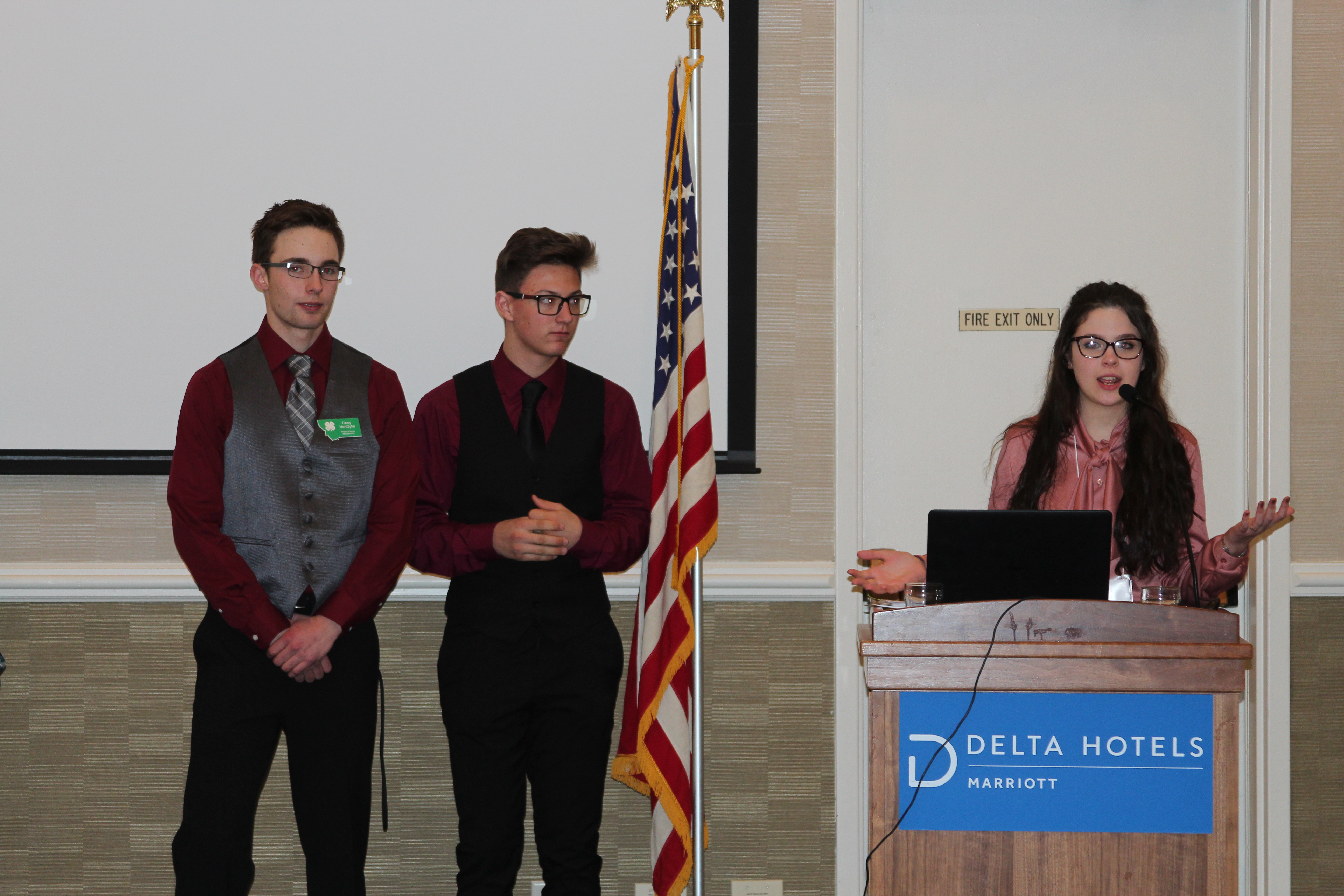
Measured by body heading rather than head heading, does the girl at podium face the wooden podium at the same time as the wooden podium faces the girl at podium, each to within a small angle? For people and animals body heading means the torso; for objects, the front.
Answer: no

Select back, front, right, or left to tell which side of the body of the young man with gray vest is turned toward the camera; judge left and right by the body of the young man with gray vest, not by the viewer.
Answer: front

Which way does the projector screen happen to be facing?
toward the camera

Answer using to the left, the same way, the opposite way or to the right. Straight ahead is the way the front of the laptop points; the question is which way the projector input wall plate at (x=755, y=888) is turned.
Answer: the opposite way

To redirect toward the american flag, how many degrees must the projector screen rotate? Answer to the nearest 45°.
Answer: approximately 45° to its left

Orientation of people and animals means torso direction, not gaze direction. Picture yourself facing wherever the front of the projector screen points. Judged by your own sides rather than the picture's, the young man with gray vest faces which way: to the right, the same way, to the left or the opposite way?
the same way

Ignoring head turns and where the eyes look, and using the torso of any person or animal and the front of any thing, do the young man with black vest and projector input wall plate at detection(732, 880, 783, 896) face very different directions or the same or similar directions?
same or similar directions

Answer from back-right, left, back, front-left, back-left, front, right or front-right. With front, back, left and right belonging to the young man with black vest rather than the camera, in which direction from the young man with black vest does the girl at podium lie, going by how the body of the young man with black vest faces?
left

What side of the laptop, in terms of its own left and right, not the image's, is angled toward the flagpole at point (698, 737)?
left

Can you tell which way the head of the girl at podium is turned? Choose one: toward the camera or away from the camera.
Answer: toward the camera

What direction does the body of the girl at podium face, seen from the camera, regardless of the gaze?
toward the camera

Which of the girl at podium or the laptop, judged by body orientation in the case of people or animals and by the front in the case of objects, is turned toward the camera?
the girl at podium

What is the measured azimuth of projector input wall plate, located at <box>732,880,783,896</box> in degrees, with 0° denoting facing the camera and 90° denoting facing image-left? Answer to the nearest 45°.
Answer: approximately 0°

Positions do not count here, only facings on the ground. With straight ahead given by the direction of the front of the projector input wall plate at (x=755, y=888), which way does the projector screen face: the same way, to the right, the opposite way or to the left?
the same way

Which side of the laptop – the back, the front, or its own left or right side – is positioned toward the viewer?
back

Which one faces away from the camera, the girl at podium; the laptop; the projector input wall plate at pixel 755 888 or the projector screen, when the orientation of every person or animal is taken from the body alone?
the laptop

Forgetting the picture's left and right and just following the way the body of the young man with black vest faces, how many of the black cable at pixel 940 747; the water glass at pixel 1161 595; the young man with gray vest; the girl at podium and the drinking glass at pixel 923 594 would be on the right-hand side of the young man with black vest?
1

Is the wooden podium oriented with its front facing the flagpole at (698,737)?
no
